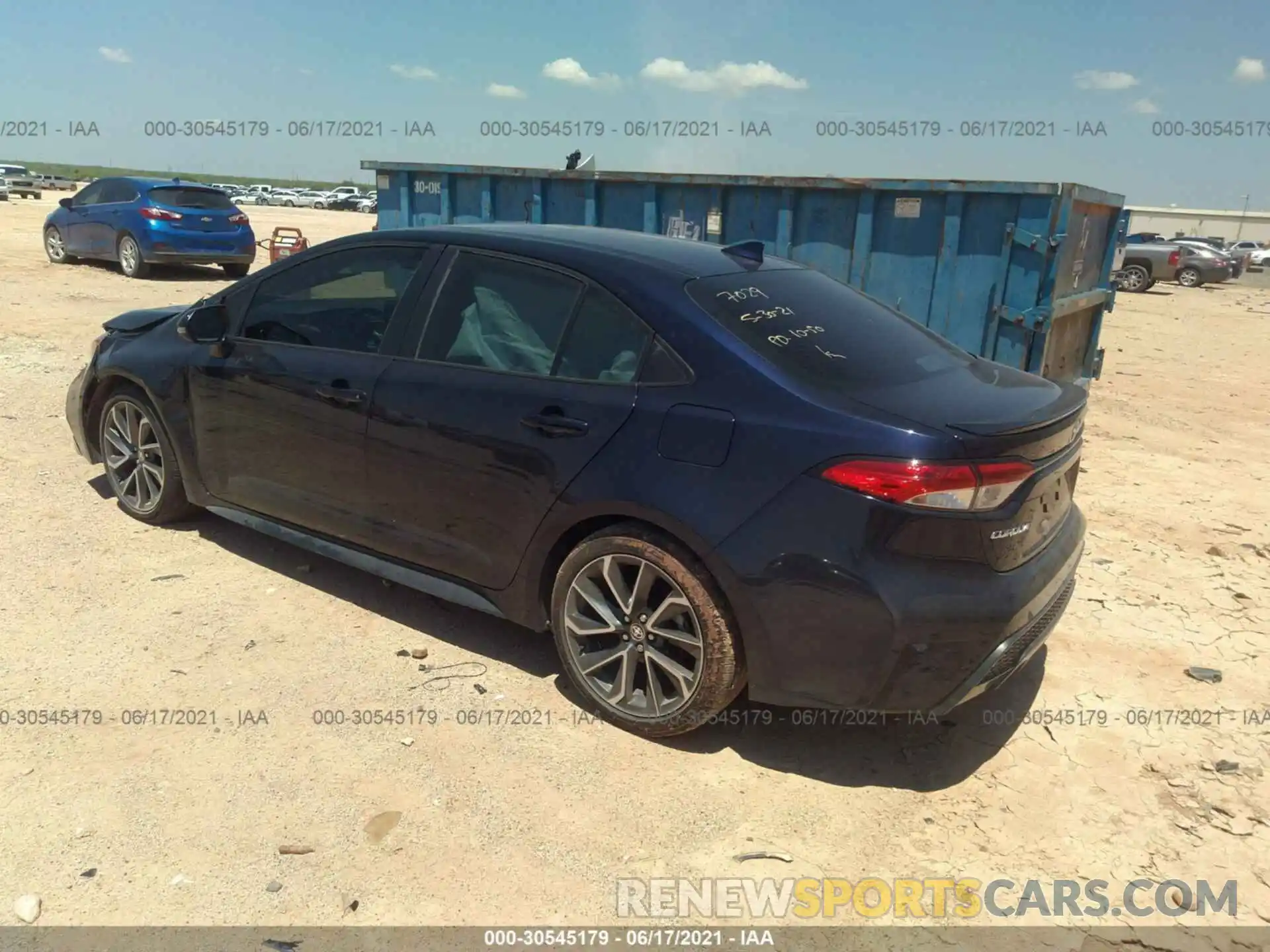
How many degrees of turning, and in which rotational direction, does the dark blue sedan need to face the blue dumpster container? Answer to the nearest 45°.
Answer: approximately 90° to its right

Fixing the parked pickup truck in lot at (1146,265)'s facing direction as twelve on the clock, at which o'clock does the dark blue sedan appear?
The dark blue sedan is roughly at 9 o'clock from the parked pickup truck in lot.

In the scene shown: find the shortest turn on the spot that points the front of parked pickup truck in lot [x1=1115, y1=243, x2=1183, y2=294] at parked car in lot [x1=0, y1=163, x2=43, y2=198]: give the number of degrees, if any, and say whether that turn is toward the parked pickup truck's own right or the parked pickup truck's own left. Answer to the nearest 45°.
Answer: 0° — it already faces it

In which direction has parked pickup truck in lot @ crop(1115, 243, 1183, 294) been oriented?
to the viewer's left

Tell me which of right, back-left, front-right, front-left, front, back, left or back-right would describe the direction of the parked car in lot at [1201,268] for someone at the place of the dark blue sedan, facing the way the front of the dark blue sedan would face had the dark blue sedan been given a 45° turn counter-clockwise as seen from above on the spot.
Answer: back-right

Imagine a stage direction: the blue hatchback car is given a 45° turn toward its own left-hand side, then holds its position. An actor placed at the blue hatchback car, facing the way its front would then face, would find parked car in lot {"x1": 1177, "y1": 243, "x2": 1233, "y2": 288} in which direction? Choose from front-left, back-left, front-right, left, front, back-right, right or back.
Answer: back

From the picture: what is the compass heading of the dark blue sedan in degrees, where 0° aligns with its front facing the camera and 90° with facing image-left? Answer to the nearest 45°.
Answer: approximately 135°

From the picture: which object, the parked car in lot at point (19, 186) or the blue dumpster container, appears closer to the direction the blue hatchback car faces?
the parked car in lot
